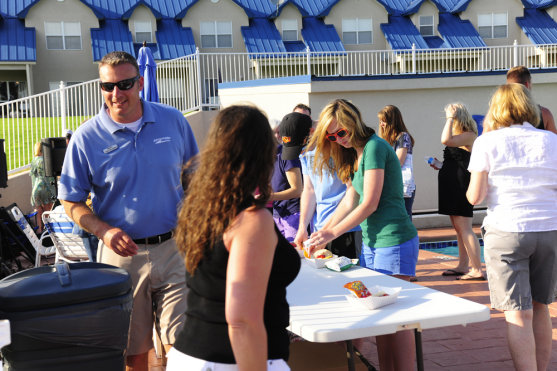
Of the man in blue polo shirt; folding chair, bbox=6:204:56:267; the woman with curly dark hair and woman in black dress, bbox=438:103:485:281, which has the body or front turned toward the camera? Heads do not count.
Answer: the man in blue polo shirt

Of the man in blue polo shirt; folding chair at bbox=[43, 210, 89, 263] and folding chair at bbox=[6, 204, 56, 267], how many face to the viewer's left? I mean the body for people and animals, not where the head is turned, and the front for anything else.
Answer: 0

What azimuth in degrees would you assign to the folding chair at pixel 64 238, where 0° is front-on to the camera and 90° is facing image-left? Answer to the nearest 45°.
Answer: approximately 315°

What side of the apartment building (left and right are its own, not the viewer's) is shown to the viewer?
front

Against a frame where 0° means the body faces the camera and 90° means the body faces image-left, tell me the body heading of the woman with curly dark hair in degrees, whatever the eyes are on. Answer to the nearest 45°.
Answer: approximately 225°

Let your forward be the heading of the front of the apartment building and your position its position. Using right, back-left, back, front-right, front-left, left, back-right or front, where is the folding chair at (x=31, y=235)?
front

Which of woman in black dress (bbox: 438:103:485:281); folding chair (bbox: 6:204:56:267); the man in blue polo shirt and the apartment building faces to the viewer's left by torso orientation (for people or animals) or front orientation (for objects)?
the woman in black dress

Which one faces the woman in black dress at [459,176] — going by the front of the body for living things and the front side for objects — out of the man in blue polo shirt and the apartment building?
the apartment building

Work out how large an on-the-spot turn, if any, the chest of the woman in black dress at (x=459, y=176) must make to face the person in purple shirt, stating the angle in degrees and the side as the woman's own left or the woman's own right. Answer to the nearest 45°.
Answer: approximately 45° to the woman's own left

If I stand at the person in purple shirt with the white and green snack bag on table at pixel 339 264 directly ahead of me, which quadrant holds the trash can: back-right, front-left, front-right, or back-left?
front-right

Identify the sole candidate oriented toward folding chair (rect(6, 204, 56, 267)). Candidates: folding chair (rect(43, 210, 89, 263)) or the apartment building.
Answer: the apartment building

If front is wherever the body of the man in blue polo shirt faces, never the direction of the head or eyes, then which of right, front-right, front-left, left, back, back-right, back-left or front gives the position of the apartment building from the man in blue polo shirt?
back

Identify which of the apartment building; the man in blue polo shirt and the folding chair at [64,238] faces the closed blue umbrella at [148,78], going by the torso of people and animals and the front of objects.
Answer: the apartment building

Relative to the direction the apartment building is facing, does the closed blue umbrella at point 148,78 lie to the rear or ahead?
ahead
